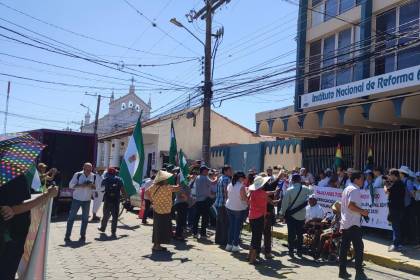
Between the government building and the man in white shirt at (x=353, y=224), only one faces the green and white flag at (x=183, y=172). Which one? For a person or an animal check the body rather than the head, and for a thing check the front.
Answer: the government building

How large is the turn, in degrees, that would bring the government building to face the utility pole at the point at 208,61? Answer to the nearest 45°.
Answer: approximately 45° to its right

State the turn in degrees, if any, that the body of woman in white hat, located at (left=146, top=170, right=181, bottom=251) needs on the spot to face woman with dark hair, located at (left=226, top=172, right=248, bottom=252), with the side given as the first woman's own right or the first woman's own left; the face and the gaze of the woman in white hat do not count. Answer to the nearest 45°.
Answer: approximately 45° to the first woman's own right

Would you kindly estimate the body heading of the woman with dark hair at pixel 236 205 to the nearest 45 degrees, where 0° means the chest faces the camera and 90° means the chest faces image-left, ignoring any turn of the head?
approximately 225°
